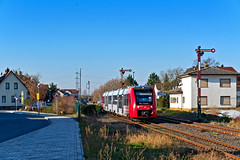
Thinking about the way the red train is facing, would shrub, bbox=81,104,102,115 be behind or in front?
behind

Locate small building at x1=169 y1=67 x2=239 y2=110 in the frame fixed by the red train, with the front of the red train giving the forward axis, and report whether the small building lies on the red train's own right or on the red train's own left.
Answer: on the red train's own left

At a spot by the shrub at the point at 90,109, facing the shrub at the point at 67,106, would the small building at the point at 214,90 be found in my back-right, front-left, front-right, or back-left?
back-right

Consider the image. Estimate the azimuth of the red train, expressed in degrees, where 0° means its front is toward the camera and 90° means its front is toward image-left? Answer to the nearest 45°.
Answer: approximately 315°

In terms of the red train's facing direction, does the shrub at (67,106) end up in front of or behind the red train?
behind
